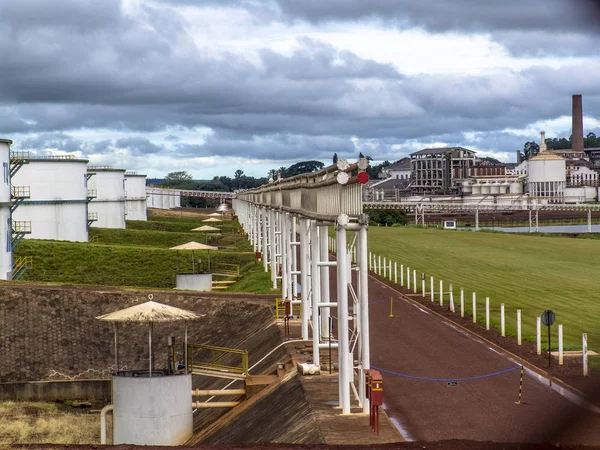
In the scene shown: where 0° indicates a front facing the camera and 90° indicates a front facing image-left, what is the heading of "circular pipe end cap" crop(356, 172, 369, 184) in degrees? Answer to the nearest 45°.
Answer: approximately 0°
